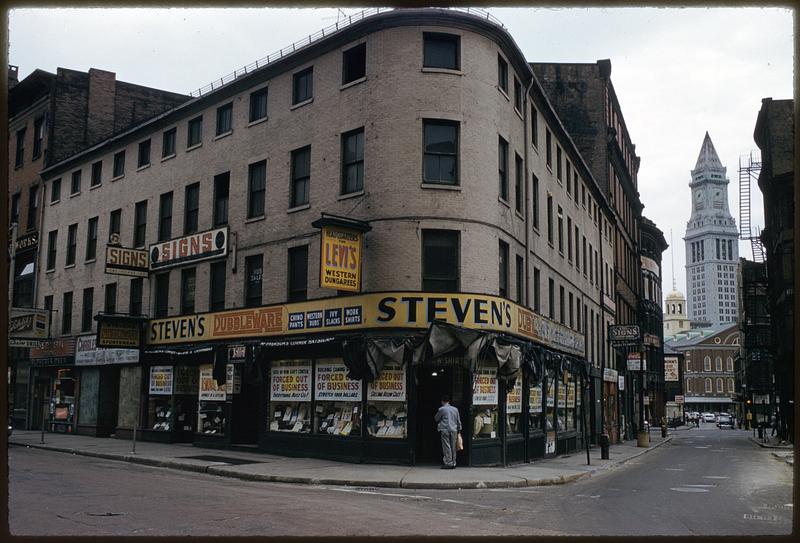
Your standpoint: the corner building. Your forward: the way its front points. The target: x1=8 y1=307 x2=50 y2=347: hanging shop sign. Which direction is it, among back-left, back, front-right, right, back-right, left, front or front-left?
back-right

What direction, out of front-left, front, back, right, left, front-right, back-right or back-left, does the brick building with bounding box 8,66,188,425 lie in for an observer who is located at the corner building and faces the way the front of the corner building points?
back-right

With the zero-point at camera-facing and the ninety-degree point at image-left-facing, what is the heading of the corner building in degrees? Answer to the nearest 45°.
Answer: approximately 0°

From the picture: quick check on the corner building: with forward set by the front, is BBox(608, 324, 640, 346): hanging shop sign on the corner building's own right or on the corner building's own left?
on the corner building's own left
